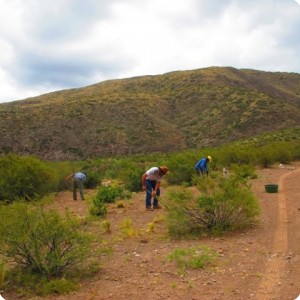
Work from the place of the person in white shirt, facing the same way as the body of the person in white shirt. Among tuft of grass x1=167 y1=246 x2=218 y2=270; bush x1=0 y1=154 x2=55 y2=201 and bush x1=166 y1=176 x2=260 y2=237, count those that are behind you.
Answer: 1

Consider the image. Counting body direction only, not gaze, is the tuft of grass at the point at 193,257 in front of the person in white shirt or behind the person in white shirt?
in front

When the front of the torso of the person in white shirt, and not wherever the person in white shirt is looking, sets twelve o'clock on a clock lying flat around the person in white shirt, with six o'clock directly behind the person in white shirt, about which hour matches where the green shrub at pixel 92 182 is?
The green shrub is roughly at 7 o'clock from the person in white shirt.

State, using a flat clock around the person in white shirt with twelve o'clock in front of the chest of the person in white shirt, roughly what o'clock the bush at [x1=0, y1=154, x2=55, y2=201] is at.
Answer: The bush is roughly at 6 o'clock from the person in white shirt.

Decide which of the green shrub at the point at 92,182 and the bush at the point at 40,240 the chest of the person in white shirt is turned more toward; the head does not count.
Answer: the bush

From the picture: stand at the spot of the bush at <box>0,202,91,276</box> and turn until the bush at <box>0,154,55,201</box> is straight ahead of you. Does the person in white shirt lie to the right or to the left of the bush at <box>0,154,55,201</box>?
right

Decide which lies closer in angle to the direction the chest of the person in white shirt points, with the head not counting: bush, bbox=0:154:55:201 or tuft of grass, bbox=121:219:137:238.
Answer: the tuft of grass

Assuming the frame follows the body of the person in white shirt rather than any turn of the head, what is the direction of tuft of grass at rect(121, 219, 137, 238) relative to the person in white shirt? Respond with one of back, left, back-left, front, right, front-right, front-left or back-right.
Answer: front-right

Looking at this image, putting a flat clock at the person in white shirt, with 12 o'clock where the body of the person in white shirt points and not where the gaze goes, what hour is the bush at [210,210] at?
The bush is roughly at 1 o'clock from the person in white shirt.

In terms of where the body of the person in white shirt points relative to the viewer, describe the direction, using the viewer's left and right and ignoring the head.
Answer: facing the viewer and to the right of the viewer
